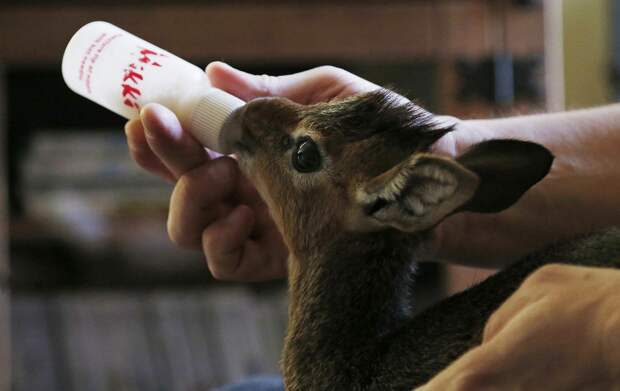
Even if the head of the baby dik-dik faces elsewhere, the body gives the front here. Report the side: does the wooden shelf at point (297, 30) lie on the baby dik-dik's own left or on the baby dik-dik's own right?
on the baby dik-dik's own right

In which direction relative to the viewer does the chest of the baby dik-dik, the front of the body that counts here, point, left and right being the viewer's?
facing to the left of the viewer
